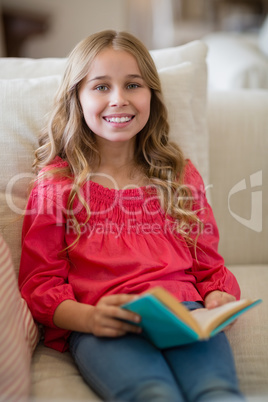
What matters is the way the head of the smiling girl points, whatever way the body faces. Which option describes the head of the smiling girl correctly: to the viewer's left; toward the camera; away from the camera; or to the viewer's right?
toward the camera

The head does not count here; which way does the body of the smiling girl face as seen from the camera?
toward the camera

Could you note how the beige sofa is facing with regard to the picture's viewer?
facing the viewer
